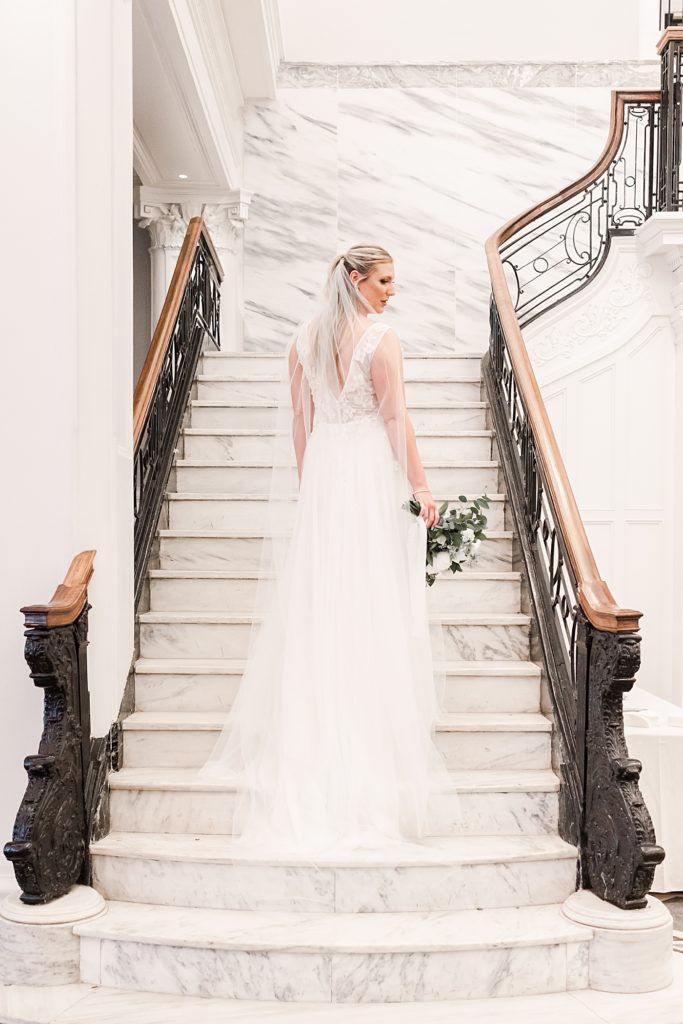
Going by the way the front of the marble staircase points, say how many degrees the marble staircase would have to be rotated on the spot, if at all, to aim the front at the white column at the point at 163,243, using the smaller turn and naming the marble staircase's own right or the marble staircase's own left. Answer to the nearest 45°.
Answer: approximately 180°

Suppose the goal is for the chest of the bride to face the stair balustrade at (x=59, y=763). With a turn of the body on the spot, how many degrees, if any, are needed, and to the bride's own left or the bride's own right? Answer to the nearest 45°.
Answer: approximately 90° to the bride's own left

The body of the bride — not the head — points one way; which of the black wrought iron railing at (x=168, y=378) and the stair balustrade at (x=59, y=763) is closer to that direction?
the black wrought iron railing

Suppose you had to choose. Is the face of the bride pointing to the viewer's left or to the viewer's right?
to the viewer's right

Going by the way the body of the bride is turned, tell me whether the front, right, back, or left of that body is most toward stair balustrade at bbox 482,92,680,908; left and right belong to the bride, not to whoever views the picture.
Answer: right

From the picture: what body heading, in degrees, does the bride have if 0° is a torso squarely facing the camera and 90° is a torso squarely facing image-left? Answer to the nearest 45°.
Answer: approximately 180°

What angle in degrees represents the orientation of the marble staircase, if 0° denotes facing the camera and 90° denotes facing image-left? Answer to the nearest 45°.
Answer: approximately 0°
